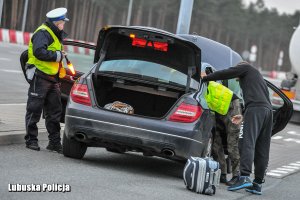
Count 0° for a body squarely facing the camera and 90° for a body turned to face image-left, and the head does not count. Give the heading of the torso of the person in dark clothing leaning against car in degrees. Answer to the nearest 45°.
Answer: approximately 90°

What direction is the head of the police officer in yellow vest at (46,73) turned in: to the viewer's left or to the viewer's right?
to the viewer's right

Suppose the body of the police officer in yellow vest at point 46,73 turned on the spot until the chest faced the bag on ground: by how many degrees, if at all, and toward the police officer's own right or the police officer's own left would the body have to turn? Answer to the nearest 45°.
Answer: approximately 45° to the police officer's own right

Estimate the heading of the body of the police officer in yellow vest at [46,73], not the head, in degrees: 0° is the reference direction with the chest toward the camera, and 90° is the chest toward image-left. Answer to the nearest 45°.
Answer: approximately 270°
